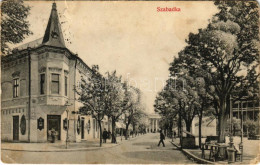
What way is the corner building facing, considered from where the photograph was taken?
facing the viewer

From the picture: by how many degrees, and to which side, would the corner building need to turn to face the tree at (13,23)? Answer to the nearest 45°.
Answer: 0° — it already faces it

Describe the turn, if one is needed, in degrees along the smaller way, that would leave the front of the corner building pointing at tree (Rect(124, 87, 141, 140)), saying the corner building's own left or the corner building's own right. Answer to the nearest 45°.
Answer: approximately 135° to the corner building's own left
